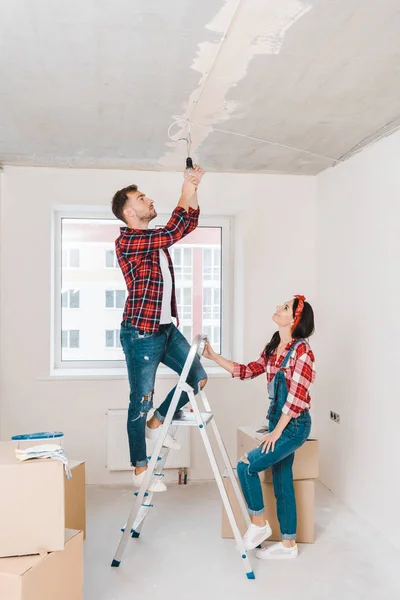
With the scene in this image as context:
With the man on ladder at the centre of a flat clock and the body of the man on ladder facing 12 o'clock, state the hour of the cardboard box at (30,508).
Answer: The cardboard box is roughly at 4 o'clock from the man on ladder.

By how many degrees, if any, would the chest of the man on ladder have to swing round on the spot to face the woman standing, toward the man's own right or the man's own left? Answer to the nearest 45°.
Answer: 0° — they already face them

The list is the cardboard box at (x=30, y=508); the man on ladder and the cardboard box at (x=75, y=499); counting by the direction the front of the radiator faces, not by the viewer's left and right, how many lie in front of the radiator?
3

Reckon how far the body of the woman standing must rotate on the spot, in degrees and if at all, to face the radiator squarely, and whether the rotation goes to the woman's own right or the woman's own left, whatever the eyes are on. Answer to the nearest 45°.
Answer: approximately 45° to the woman's own right

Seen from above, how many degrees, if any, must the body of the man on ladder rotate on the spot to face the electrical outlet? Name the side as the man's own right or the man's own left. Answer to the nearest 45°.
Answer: approximately 45° to the man's own left

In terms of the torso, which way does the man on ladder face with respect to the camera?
to the viewer's right

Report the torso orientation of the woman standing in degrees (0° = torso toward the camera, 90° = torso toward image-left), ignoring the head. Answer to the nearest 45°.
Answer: approximately 90°

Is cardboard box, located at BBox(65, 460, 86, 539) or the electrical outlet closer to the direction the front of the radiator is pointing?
the cardboard box

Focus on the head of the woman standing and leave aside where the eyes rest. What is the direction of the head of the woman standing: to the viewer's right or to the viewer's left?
to the viewer's left

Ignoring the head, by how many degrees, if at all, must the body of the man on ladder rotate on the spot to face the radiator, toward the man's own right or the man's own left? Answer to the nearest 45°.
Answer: approximately 90° to the man's own left

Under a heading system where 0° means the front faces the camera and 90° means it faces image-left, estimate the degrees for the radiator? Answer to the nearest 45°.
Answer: approximately 0°

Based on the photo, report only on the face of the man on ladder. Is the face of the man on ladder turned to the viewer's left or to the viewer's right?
to the viewer's right
